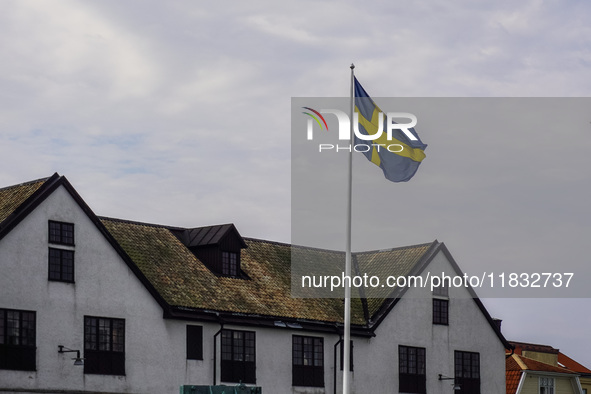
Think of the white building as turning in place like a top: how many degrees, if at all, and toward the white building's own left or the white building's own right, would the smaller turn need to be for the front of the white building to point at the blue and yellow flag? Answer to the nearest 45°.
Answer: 0° — it already faces it
